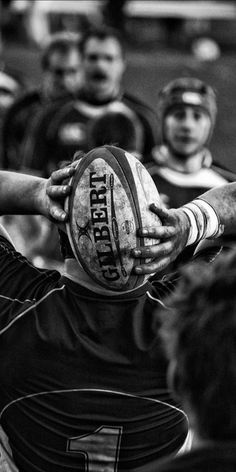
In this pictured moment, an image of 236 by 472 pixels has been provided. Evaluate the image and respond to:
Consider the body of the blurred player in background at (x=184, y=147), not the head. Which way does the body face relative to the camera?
toward the camera

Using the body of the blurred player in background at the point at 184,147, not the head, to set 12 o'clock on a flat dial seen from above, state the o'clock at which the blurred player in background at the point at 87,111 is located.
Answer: the blurred player in background at the point at 87,111 is roughly at 5 o'clock from the blurred player in background at the point at 184,147.

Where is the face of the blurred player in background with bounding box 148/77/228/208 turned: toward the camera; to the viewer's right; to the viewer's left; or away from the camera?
toward the camera

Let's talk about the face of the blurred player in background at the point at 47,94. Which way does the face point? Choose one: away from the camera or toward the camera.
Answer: toward the camera

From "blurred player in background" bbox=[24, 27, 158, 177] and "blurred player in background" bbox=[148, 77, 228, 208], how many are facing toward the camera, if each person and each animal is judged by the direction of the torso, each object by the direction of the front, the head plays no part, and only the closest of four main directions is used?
2

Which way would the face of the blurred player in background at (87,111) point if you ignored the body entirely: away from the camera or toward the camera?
toward the camera

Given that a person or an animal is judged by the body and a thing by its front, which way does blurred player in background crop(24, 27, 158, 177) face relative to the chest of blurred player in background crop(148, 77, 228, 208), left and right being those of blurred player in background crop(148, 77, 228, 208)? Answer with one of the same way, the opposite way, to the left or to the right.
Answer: the same way

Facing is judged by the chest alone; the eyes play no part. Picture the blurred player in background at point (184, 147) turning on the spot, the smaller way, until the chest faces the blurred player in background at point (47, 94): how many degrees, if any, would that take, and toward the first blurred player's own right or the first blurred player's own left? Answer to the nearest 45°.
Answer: approximately 135° to the first blurred player's own right

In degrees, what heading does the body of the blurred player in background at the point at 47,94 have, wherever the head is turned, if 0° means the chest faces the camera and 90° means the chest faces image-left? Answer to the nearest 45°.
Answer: approximately 315°

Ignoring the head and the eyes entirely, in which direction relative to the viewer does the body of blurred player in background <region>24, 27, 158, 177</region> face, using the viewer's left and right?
facing the viewer
